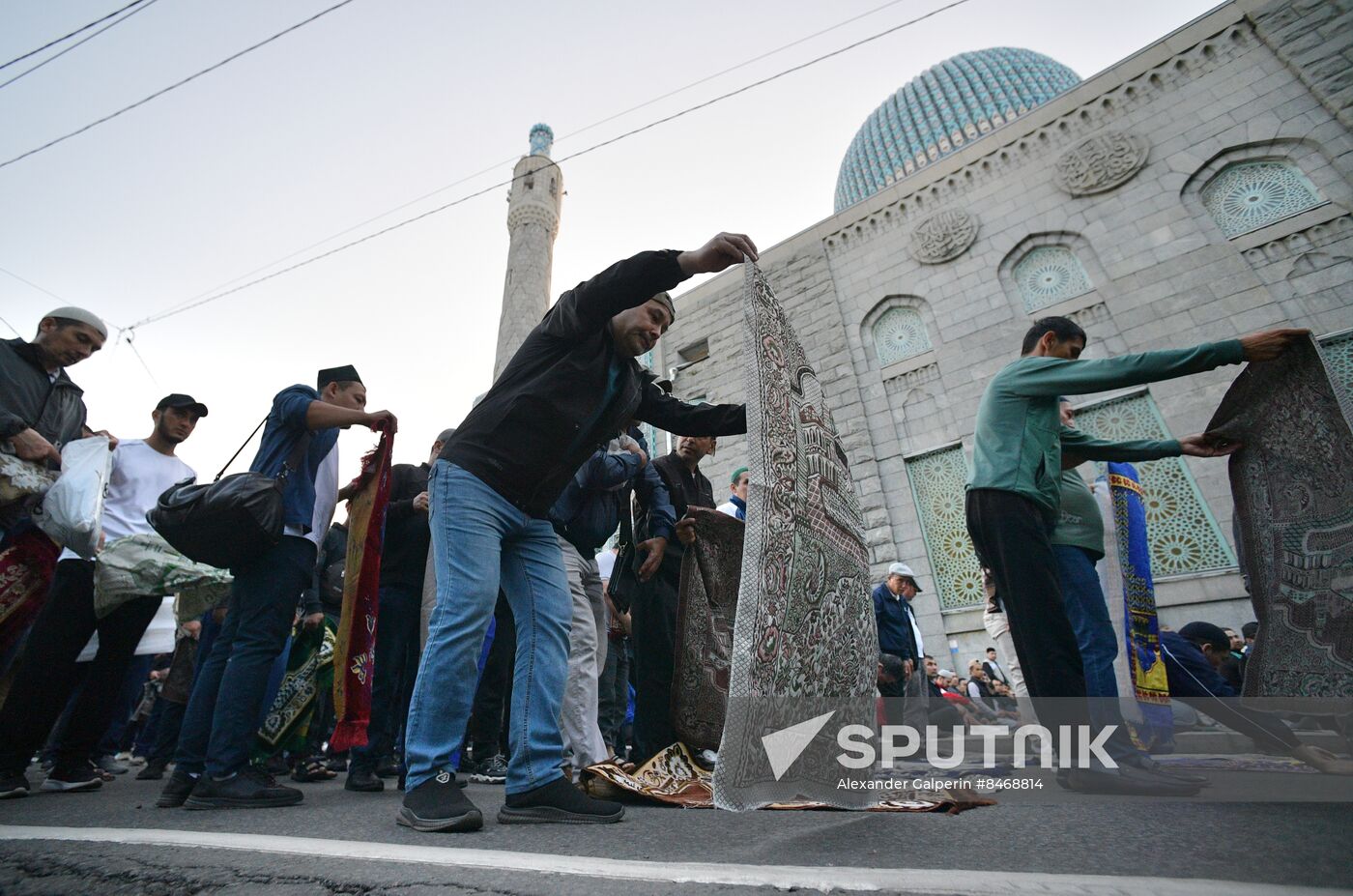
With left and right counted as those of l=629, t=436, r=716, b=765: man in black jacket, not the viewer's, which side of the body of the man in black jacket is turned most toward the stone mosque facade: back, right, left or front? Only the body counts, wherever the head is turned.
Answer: left

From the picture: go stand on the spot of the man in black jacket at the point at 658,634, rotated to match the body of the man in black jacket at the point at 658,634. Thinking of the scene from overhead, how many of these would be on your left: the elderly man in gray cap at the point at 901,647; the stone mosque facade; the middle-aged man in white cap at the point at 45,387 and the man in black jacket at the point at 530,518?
2

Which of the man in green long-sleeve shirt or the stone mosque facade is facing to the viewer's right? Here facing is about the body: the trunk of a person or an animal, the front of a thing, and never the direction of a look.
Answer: the man in green long-sleeve shirt

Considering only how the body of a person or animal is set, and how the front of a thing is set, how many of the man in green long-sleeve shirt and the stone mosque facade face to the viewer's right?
1

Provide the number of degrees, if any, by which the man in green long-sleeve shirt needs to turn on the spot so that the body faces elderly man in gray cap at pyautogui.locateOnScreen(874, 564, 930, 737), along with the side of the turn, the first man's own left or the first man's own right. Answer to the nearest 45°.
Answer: approximately 135° to the first man's own left

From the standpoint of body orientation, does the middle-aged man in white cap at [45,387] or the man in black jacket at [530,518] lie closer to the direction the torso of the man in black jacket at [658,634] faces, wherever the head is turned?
the man in black jacket

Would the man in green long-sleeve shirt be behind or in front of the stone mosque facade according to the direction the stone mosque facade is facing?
in front

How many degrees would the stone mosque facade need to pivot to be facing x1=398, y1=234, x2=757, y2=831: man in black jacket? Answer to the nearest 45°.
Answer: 0° — it already faces them

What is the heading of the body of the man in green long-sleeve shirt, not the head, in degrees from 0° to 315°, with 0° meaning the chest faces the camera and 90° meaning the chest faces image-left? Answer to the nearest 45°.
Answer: approximately 270°

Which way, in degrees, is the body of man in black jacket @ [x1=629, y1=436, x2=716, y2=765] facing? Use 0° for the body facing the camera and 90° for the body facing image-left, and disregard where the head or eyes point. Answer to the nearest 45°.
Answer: approximately 315°

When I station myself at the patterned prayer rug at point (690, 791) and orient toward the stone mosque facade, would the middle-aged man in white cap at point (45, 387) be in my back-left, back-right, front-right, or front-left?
back-left

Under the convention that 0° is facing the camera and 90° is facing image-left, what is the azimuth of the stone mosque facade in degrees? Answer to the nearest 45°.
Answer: approximately 45°
